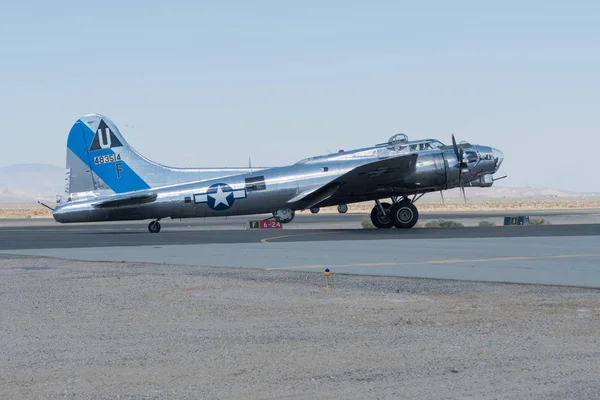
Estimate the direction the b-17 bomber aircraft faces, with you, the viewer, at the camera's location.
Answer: facing to the right of the viewer
